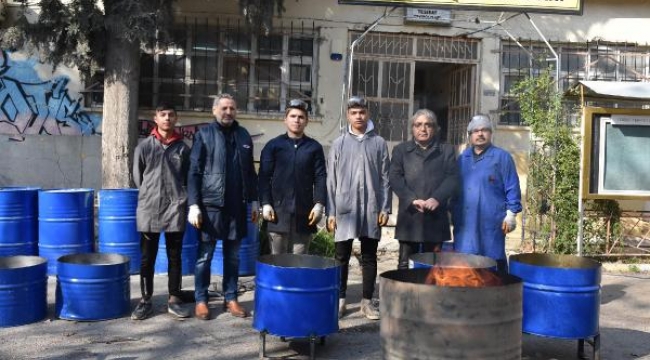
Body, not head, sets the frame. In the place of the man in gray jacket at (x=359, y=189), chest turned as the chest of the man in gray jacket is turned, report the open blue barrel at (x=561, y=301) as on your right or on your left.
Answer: on your left

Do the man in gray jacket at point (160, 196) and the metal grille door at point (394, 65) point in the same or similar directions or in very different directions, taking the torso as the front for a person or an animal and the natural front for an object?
same or similar directions

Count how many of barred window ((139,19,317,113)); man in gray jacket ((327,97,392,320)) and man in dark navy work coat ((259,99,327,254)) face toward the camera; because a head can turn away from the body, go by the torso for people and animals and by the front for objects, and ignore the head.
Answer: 3

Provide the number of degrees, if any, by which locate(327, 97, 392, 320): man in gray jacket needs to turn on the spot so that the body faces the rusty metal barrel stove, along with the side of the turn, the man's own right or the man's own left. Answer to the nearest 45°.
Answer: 0° — they already face it

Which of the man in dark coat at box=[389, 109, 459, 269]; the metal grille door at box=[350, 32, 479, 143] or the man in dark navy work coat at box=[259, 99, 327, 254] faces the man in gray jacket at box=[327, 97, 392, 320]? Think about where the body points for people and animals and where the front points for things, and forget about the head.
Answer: the metal grille door

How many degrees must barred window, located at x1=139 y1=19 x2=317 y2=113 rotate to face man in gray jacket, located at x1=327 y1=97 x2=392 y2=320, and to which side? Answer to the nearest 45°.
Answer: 0° — it already faces them

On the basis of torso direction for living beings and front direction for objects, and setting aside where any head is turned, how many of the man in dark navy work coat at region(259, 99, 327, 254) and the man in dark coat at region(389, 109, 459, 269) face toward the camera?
2

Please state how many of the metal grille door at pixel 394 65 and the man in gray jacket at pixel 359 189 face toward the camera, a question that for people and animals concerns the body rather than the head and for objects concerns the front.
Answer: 2

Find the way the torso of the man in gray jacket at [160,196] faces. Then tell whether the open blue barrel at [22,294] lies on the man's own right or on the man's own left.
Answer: on the man's own right

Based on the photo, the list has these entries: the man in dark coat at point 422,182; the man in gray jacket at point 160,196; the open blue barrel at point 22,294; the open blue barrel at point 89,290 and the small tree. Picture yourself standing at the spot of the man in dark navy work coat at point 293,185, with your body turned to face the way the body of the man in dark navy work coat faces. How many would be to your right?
3

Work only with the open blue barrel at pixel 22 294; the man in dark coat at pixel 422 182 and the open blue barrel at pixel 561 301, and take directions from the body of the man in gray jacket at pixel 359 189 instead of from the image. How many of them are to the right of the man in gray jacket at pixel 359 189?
1

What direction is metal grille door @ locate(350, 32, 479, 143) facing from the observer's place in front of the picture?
facing the viewer

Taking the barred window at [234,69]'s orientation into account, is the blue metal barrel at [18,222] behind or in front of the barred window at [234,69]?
in front

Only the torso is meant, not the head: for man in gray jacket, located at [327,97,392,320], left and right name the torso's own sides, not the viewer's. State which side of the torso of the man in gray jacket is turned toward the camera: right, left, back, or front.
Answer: front
